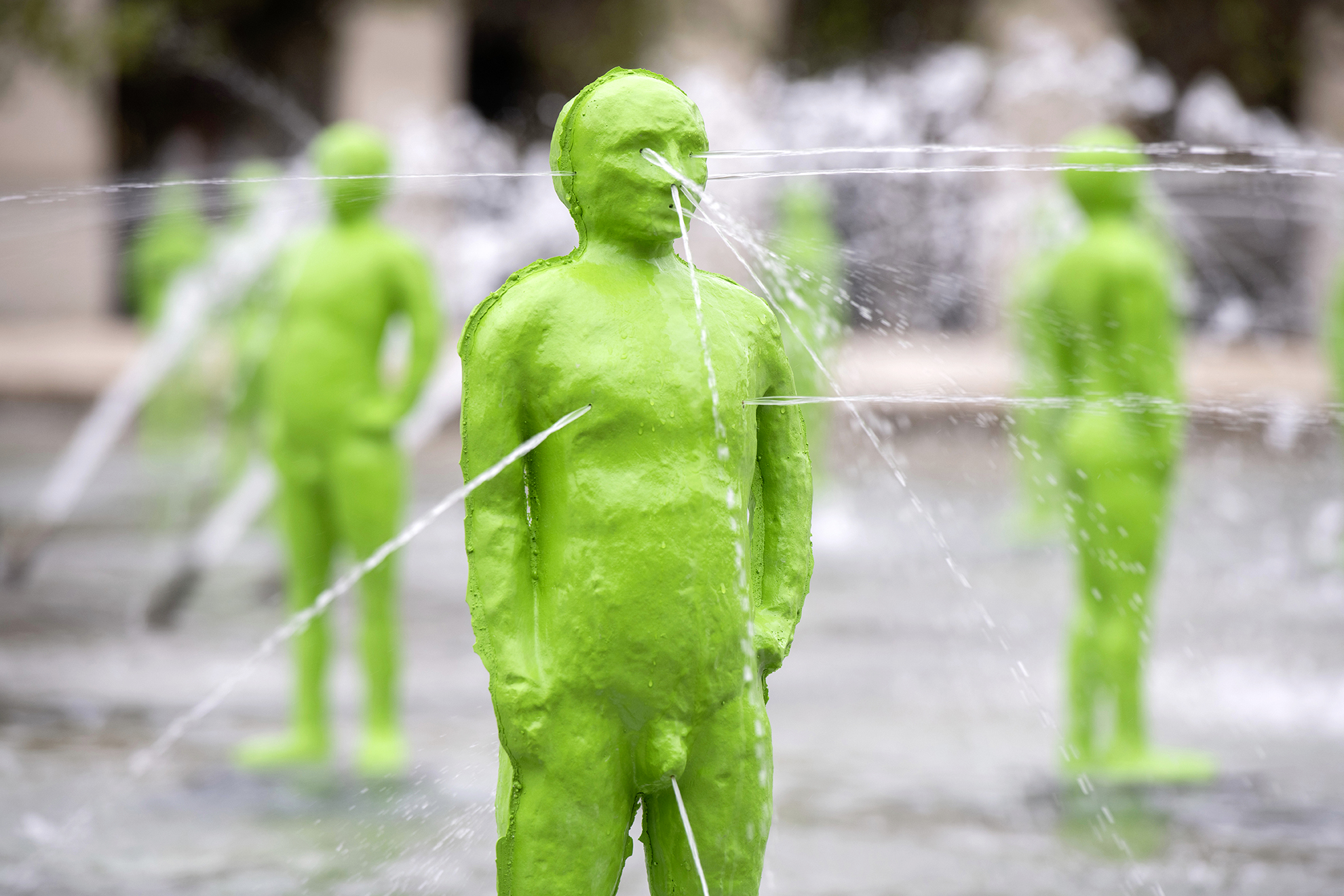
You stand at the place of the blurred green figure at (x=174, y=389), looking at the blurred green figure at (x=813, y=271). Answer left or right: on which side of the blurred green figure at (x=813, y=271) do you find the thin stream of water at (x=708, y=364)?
right

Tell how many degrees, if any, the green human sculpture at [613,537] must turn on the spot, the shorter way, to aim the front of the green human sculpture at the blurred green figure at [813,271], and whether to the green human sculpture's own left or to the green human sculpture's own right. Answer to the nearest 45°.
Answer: approximately 135° to the green human sculpture's own left

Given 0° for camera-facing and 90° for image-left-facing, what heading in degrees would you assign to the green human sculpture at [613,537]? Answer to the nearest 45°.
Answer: approximately 315°

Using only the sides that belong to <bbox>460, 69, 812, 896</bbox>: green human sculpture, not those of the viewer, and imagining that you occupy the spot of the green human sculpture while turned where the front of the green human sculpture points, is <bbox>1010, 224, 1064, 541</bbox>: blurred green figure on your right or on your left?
on your left

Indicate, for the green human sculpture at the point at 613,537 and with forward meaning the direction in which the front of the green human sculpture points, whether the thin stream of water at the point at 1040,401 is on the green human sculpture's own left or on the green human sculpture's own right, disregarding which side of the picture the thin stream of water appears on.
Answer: on the green human sculpture's own left

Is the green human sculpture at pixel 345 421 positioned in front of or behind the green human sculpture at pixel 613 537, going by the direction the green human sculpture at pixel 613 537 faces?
behind
